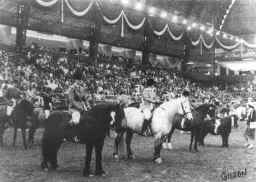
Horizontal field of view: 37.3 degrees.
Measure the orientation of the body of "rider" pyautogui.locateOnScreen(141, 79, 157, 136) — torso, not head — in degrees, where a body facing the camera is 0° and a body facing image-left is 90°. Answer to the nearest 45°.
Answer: approximately 270°

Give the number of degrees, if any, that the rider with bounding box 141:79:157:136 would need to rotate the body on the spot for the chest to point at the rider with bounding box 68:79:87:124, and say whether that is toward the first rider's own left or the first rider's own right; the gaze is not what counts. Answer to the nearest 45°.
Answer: approximately 135° to the first rider's own right

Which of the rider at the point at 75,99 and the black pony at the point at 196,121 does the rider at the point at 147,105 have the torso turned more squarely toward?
the black pony
